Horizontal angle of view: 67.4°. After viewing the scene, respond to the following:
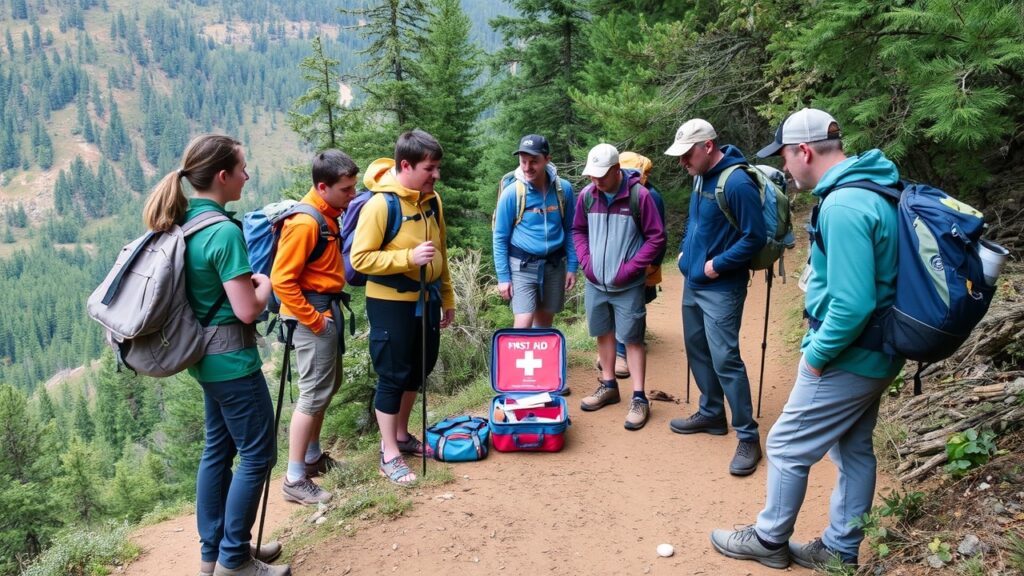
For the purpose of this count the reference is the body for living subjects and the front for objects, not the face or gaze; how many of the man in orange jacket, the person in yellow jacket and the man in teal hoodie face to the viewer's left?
1

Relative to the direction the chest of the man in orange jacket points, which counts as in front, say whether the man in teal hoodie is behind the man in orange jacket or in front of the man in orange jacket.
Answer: in front

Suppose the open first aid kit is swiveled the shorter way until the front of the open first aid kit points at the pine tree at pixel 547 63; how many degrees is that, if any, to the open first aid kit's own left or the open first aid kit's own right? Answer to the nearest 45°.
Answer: approximately 180°

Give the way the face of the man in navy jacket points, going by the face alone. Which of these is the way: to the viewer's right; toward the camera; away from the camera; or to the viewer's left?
to the viewer's left

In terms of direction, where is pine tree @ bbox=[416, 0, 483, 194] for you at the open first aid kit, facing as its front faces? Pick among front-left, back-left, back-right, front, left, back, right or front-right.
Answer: back

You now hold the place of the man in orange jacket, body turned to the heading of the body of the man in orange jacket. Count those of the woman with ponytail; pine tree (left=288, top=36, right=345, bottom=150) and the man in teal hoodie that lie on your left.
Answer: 1

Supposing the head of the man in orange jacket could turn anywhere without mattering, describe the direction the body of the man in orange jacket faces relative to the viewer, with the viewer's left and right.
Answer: facing to the right of the viewer

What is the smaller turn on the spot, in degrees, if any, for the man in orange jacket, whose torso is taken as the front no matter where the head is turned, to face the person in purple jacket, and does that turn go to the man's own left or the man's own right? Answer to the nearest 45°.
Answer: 0° — they already face them

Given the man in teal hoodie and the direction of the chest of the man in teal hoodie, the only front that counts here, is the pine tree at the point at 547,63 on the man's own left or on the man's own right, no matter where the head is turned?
on the man's own right

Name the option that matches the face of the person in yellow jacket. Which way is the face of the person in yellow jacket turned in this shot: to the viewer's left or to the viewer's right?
to the viewer's right

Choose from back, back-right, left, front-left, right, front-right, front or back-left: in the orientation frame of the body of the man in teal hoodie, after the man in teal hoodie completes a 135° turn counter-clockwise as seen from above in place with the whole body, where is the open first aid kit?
back

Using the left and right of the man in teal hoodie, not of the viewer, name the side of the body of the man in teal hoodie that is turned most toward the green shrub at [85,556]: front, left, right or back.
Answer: front

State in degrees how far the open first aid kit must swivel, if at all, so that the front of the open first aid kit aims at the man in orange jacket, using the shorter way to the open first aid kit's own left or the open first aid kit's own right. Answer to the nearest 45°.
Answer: approximately 45° to the open first aid kit's own right

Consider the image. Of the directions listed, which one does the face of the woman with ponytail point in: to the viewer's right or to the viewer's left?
to the viewer's right

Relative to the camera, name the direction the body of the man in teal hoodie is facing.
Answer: to the viewer's left
